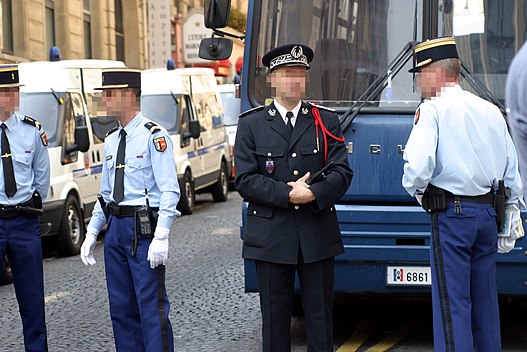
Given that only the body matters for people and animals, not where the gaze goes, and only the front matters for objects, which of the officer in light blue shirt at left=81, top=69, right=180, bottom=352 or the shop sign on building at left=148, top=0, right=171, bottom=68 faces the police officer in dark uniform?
the shop sign on building

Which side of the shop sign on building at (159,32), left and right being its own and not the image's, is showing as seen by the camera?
front

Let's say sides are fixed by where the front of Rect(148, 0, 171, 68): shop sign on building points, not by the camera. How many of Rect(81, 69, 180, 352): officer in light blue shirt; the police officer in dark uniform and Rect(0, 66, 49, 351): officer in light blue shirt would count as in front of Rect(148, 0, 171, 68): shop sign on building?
3

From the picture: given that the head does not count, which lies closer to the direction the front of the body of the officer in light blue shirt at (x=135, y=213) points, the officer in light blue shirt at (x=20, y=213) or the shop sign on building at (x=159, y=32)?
the officer in light blue shirt

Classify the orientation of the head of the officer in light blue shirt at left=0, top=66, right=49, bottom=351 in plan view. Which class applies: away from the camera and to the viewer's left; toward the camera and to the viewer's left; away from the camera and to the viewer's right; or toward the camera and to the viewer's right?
toward the camera and to the viewer's right

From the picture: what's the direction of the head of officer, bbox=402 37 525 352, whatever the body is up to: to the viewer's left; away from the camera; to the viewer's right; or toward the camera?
to the viewer's left

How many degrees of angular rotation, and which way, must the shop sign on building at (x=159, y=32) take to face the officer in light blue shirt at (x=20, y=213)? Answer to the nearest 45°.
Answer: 0° — it already faces them

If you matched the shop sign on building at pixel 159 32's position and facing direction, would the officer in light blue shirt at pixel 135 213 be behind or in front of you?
in front

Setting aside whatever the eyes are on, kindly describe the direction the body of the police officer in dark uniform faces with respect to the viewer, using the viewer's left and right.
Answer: facing the viewer

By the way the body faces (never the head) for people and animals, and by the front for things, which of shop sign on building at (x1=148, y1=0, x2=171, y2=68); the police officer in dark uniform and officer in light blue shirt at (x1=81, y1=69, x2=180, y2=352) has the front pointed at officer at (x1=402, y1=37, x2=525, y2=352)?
the shop sign on building

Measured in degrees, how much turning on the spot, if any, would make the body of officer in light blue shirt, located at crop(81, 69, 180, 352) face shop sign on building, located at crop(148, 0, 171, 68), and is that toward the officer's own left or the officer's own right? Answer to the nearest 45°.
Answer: approximately 135° to the officer's own right

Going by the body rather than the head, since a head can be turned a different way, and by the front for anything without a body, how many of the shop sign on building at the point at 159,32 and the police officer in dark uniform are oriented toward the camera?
2

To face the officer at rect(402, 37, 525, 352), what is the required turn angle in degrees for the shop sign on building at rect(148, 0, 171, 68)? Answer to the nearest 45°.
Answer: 0° — it already faces them

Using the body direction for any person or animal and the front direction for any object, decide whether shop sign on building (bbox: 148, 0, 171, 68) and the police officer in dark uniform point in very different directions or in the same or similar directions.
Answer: same or similar directions

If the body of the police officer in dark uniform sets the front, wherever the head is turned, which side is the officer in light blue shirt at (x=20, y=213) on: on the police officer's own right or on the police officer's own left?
on the police officer's own right

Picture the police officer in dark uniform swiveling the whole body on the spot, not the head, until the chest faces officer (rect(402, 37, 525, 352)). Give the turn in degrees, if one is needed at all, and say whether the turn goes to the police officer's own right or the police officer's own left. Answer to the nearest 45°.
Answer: approximately 90° to the police officer's own left
